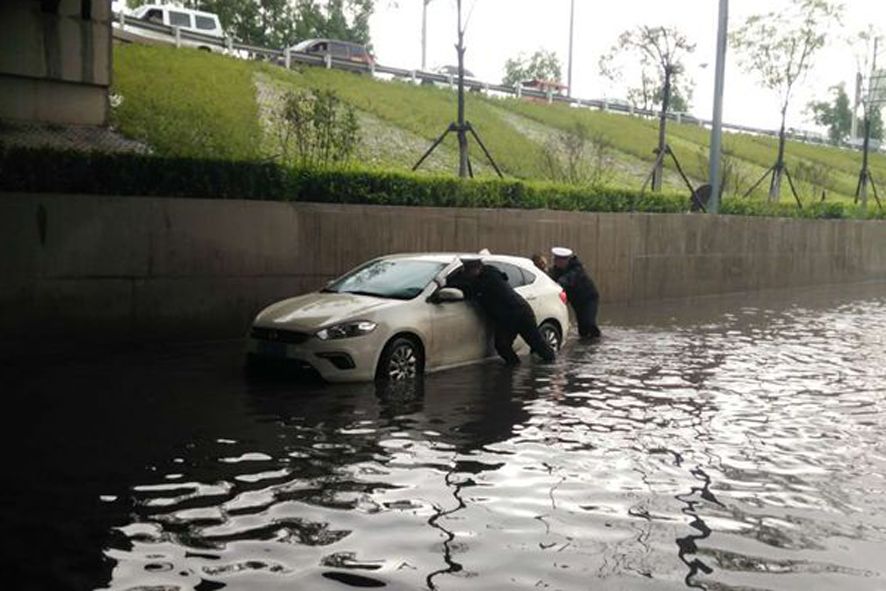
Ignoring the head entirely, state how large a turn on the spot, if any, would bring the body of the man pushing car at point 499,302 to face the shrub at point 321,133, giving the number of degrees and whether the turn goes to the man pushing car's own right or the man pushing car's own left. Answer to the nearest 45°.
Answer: approximately 45° to the man pushing car's own right

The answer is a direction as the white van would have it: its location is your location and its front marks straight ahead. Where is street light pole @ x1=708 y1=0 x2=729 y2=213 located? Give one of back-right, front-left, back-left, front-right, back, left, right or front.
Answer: back-left

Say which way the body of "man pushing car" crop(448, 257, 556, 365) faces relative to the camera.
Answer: to the viewer's left

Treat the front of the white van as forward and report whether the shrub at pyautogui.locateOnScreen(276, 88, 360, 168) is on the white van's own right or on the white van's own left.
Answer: on the white van's own left

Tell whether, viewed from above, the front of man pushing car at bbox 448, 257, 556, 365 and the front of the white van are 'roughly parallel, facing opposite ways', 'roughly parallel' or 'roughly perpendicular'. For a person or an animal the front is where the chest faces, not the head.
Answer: roughly parallel

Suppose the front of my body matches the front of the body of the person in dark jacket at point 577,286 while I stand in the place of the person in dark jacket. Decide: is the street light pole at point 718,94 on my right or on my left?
on my right

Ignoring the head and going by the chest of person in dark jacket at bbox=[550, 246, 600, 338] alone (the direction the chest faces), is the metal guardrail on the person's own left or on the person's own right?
on the person's own right

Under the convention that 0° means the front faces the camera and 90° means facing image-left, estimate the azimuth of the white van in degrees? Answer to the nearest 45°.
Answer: approximately 90°

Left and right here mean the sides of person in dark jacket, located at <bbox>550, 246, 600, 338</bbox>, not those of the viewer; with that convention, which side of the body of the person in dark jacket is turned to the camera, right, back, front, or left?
left

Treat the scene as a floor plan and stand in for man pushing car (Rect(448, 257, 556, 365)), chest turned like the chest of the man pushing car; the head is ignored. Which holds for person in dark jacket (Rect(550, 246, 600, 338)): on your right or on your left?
on your right
